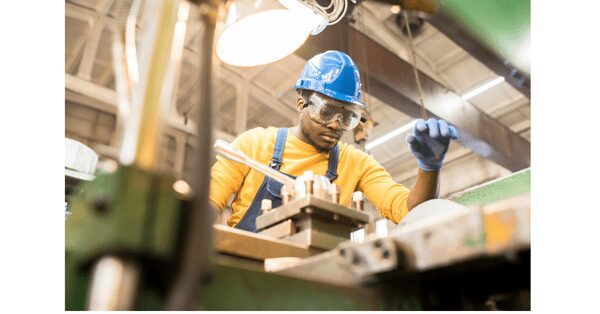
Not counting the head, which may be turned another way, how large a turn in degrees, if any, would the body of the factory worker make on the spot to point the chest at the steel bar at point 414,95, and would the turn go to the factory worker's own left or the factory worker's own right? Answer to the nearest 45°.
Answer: approximately 135° to the factory worker's own left

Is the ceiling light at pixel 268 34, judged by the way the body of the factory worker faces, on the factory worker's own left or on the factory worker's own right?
on the factory worker's own right

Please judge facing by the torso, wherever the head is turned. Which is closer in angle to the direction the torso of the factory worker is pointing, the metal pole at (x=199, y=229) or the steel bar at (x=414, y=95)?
the metal pole

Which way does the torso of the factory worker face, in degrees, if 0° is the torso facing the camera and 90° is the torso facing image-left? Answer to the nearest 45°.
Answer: approximately 315°

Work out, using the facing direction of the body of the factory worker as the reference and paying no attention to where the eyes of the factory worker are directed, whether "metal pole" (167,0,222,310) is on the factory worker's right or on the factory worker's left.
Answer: on the factory worker's right

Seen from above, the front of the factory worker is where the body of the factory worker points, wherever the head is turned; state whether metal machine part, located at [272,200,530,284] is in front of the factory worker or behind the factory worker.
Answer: in front

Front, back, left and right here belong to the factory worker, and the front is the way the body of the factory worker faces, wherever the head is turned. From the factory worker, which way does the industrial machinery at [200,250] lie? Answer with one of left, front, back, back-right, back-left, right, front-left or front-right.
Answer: front-right

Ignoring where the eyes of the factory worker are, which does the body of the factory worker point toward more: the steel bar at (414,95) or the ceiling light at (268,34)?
the ceiling light
